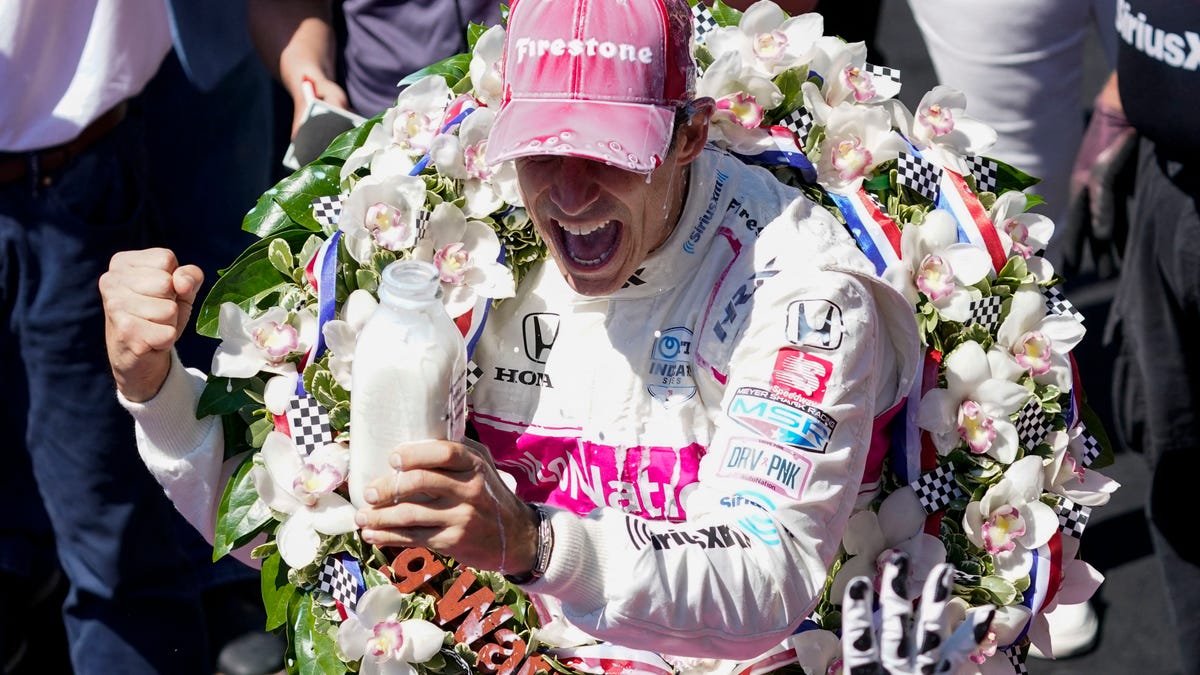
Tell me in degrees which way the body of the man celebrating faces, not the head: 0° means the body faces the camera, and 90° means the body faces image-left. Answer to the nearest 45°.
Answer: approximately 45°
